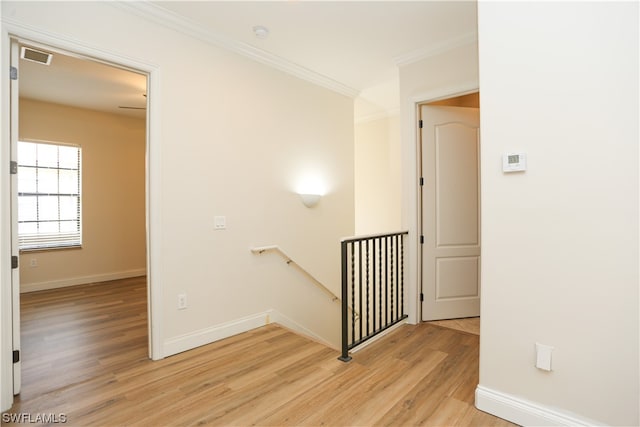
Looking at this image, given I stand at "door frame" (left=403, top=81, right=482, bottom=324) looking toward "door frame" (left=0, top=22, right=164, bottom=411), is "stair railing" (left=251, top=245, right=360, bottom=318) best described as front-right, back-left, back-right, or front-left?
front-right

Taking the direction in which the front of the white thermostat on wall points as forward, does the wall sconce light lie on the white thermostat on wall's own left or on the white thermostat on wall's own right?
on the white thermostat on wall's own right

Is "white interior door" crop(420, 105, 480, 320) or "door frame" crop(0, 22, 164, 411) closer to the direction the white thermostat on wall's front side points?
the door frame
